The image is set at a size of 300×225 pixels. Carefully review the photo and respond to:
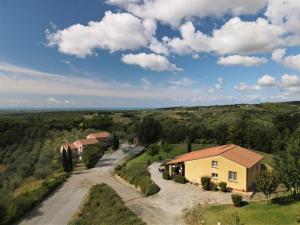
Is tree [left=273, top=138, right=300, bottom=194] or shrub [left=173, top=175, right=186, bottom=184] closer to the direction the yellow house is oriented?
the shrub

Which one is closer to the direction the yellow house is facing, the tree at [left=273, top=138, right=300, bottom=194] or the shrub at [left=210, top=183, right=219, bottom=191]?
the shrub

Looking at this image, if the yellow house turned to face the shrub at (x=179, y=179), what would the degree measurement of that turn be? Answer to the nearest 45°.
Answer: approximately 45° to its left

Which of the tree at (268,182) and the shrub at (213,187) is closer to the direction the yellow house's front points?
the shrub

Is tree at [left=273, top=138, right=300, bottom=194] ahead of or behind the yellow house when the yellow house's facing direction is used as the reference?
behind
